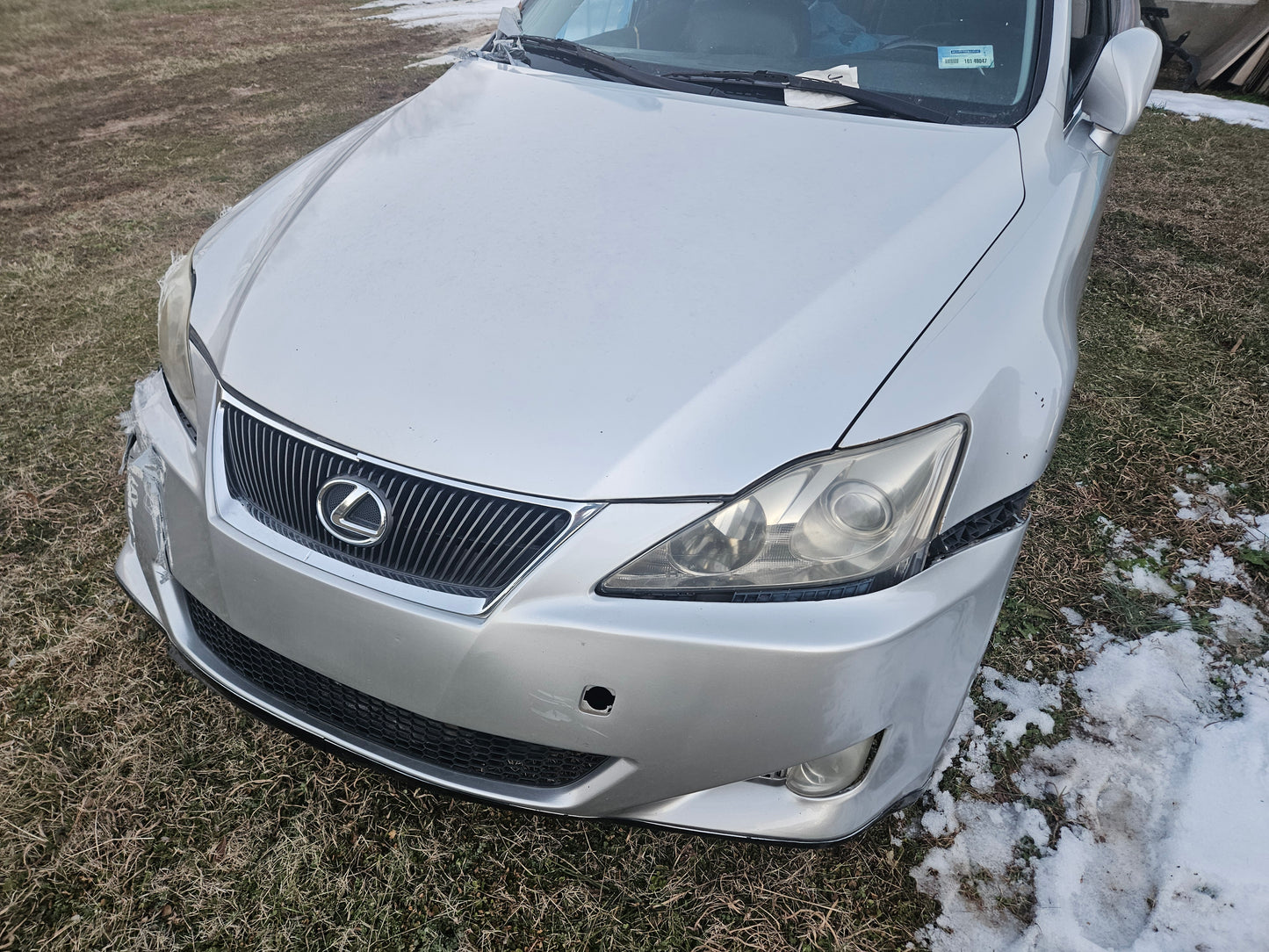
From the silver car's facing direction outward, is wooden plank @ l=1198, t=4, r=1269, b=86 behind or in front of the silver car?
behind

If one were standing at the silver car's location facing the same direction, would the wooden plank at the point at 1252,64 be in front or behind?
behind

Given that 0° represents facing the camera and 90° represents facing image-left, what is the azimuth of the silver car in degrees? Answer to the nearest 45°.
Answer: approximately 45°
